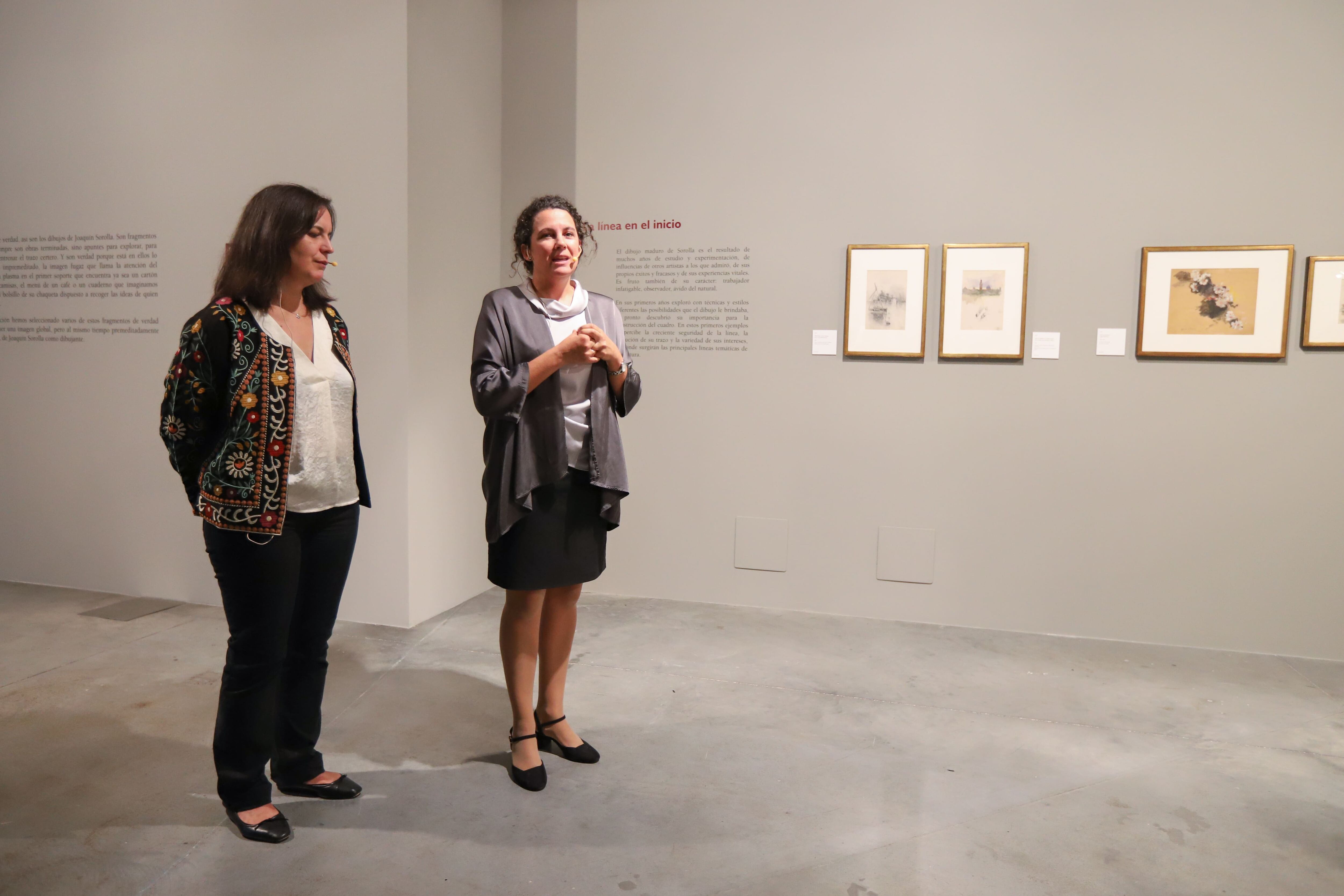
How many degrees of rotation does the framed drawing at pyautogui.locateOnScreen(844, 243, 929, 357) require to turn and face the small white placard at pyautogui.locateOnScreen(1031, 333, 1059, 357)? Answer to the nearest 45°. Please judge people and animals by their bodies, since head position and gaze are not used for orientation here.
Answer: approximately 90° to its left

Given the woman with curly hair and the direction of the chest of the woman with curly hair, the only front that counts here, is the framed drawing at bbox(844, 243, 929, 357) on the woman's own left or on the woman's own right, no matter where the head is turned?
on the woman's own left

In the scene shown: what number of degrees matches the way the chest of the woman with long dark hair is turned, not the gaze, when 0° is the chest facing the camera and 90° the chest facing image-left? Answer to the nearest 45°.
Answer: approximately 315°

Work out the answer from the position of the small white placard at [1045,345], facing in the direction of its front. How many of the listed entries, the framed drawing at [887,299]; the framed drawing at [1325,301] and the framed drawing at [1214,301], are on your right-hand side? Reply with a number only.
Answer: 1

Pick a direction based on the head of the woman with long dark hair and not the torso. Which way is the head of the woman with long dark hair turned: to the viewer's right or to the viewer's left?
to the viewer's right

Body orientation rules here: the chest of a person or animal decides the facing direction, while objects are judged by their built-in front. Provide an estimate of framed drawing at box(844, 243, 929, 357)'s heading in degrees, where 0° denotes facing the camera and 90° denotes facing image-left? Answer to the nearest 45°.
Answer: approximately 0°

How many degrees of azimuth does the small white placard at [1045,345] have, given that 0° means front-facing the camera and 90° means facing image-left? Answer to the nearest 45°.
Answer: approximately 0°

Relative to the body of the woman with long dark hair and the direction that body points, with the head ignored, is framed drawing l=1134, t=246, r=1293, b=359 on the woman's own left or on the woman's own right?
on the woman's own left

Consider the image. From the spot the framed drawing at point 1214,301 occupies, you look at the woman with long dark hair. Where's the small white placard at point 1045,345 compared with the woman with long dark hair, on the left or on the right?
right

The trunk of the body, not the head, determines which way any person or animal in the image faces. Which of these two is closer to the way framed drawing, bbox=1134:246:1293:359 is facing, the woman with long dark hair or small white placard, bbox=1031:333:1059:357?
the woman with long dark hair
